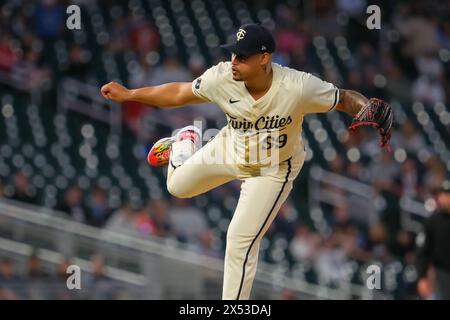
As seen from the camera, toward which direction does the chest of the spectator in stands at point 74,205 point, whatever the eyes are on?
toward the camera

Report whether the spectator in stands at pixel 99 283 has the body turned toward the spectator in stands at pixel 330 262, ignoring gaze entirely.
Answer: no

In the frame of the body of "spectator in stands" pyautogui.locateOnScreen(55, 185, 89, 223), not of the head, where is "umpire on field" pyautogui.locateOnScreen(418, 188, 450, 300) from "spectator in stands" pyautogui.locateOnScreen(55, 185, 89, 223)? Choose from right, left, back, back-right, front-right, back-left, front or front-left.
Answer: front-left

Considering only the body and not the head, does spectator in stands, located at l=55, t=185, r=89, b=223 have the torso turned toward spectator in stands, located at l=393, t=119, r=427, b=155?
no

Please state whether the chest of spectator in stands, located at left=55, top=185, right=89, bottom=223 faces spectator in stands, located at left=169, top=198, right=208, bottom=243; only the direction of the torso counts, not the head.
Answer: no

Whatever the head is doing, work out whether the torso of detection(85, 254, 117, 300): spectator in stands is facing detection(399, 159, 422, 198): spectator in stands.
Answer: no

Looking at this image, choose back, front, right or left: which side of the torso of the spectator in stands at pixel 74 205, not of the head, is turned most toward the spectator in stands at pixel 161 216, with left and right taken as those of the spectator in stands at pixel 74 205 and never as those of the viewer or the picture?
left

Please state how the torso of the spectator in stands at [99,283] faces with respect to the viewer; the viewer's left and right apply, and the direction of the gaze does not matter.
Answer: facing the viewer

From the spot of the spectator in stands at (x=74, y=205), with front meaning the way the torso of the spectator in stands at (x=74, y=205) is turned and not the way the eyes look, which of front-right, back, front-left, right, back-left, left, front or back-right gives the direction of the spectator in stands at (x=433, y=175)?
left

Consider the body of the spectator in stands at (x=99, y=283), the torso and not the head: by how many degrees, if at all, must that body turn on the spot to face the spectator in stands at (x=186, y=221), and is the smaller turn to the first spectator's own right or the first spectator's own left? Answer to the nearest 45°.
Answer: approximately 135° to the first spectator's own left

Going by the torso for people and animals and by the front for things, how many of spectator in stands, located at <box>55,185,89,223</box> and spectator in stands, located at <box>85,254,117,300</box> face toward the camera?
2

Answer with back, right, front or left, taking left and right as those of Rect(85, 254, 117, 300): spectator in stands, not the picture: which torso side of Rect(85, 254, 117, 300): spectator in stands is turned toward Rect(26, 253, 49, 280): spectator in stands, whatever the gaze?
right

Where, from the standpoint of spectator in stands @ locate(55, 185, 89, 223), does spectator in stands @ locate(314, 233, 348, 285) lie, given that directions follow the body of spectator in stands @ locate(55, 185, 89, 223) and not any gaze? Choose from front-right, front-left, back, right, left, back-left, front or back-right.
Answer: left

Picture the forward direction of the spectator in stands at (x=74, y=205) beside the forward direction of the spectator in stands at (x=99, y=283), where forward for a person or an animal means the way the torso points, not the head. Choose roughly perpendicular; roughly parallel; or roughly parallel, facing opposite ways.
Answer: roughly parallel

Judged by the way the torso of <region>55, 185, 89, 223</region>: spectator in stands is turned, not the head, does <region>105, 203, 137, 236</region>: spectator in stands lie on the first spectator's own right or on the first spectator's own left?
on the first spectator's own left
